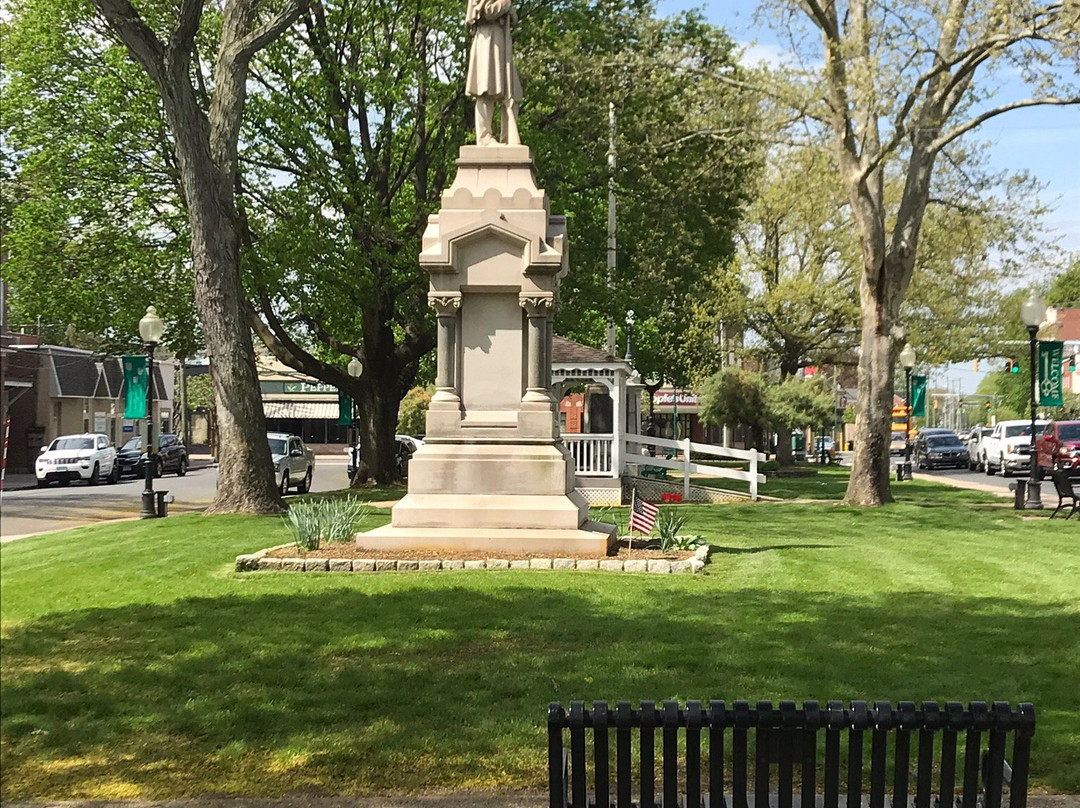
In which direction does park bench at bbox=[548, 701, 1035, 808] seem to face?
away from the camera

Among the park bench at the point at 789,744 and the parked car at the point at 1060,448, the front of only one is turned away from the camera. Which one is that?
the park bench

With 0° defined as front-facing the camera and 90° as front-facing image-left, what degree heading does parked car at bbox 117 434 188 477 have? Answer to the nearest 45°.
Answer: approximately 45°

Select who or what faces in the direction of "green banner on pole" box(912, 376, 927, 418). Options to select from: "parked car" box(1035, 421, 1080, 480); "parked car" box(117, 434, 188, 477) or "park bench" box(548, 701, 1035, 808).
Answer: the park bench

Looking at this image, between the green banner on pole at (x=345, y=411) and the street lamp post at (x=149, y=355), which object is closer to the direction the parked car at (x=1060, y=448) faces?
the street lamp post

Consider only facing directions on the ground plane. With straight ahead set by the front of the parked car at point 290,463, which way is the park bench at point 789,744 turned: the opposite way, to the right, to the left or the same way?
the opposite way

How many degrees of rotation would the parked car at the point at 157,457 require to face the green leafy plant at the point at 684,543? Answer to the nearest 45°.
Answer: approximately 90° to its left

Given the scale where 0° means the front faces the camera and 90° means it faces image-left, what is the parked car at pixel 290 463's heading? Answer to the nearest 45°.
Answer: approximately 45°

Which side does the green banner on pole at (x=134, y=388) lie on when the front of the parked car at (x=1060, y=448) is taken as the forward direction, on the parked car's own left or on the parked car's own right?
on the parked car's own right

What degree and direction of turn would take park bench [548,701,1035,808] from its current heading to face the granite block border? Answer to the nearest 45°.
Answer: approximately 45° to its left

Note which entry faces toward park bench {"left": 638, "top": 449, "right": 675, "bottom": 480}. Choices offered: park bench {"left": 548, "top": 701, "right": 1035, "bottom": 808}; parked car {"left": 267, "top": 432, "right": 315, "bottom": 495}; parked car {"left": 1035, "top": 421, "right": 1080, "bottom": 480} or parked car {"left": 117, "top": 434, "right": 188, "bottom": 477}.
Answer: park bench {"left": 548, "top": 701, "right": 1035, "bottom": 808}

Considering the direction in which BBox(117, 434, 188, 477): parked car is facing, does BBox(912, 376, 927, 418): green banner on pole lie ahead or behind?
behind
